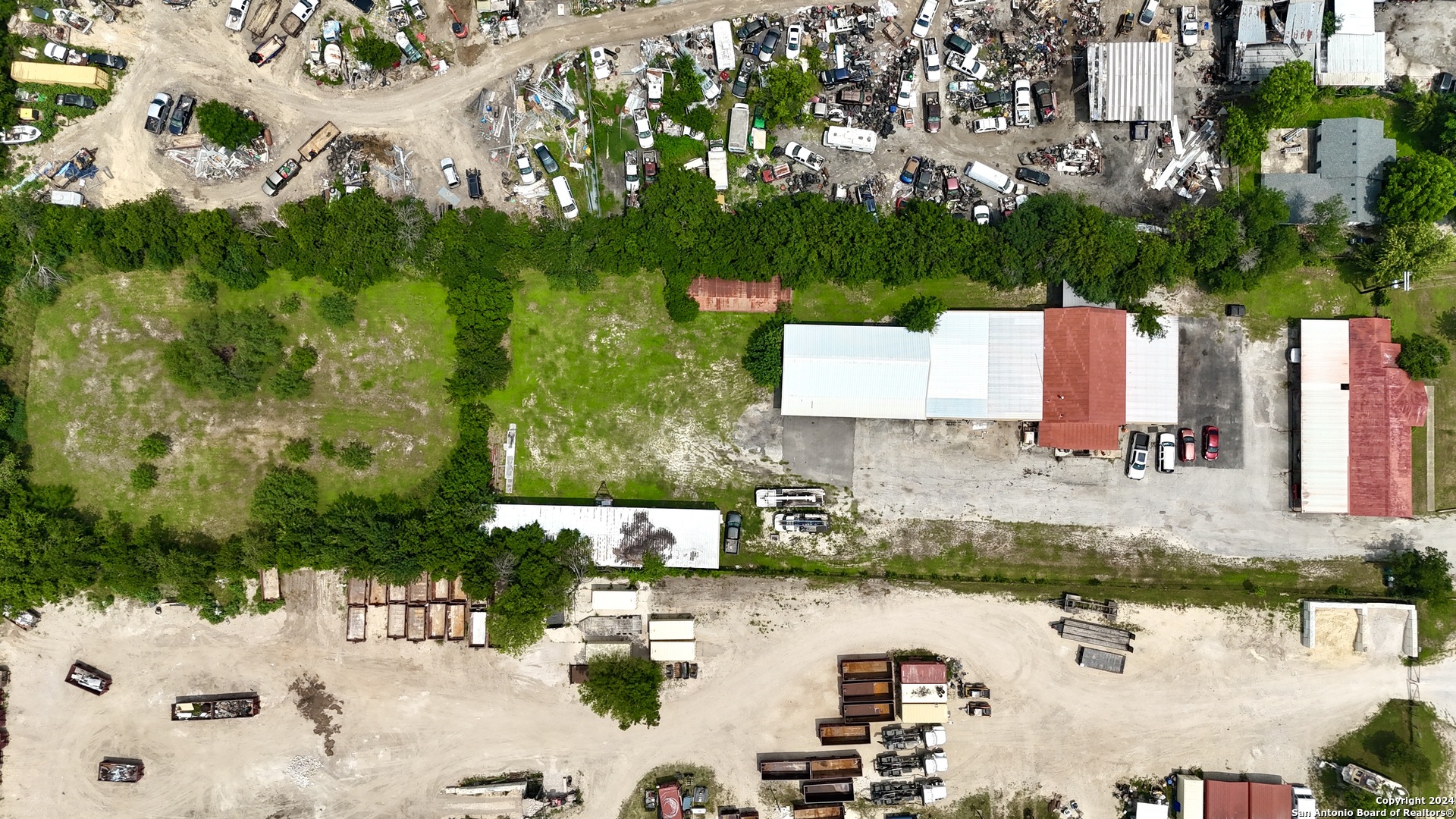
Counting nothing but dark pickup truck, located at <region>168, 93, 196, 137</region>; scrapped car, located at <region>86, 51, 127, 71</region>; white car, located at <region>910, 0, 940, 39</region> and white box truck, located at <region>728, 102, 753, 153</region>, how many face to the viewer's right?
1

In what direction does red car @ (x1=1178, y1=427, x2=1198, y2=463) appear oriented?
away from the camera

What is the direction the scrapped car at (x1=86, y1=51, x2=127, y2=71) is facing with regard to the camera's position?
facing to the right of the viewer

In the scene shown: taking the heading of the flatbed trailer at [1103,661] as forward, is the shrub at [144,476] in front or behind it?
in front

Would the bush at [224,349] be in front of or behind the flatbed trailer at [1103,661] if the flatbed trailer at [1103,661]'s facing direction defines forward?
in front
